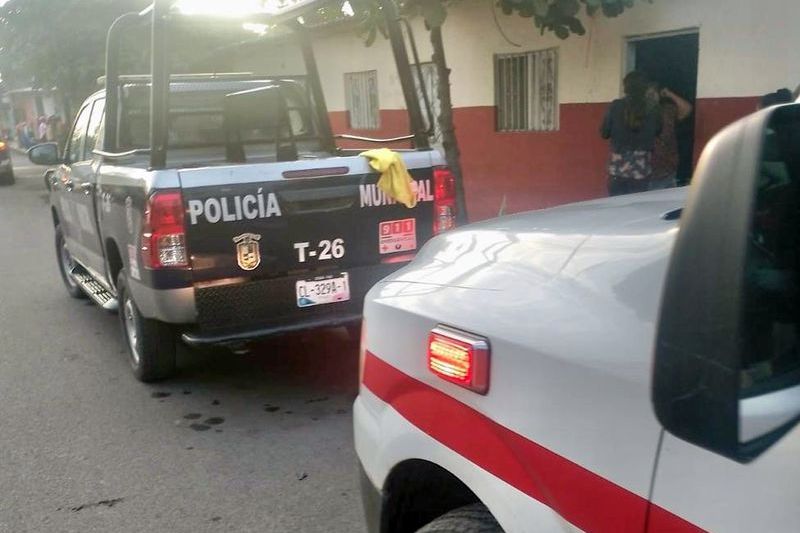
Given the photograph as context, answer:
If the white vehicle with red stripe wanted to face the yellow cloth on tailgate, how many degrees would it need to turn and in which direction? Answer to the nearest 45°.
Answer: approximately 45° to its right

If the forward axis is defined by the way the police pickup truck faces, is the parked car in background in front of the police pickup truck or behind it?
in front

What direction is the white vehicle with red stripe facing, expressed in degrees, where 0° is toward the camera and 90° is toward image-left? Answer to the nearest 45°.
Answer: approximately 135°

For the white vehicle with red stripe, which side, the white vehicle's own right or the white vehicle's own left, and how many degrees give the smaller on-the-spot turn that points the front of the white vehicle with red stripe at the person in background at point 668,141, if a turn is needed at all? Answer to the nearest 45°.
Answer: approximately 45° to the white vehicle's own right

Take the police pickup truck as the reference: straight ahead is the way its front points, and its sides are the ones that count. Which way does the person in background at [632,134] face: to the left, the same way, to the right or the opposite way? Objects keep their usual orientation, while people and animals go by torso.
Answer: to the right

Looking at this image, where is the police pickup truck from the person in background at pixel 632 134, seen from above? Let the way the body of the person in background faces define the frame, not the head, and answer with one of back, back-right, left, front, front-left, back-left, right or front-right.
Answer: back-left

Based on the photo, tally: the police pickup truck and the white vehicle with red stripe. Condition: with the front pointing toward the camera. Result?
0

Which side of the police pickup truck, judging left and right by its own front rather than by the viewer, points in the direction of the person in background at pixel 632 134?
right

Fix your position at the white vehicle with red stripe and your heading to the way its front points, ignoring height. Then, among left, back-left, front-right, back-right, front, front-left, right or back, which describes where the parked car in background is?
front

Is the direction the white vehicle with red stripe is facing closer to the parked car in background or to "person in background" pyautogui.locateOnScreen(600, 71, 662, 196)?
the parked car in background

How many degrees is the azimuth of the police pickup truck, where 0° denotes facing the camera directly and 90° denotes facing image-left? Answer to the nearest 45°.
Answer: approximately 135°

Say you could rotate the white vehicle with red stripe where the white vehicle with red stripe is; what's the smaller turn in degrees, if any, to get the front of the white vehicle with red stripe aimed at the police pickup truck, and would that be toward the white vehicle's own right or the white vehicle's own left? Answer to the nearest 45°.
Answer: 0° — it already faces it

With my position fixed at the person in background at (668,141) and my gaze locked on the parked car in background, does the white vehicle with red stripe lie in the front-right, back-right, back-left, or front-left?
back-left

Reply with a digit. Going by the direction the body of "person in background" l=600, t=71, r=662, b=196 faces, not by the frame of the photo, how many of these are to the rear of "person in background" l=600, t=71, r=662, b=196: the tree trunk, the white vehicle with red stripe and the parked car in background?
1

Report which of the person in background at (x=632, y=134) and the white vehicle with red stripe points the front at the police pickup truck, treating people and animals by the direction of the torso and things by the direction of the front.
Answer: the white vehicle with red stripe

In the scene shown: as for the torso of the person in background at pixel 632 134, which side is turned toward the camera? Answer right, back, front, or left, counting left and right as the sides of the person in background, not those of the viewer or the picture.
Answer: back
